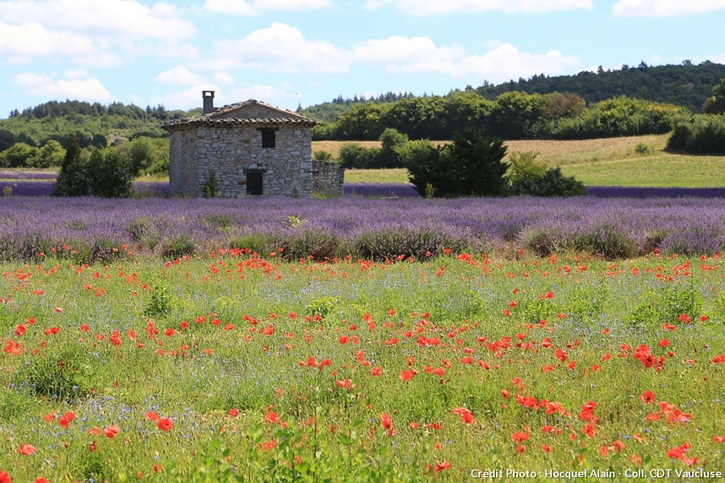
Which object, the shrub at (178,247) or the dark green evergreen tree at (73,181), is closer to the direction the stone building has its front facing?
the shrub

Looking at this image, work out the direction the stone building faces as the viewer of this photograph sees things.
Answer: facing the viewer

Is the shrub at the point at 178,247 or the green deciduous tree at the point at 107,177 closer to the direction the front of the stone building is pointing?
the shrub

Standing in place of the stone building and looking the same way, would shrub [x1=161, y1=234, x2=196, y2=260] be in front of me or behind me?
in front

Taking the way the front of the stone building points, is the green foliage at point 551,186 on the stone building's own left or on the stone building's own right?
on the stone building's own left

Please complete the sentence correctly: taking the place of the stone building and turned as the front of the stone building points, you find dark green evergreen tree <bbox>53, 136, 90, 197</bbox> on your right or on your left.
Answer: on your right

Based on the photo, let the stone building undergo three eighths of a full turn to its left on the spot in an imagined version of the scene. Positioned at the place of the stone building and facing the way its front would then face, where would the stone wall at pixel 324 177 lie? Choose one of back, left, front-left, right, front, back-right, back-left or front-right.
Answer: front
